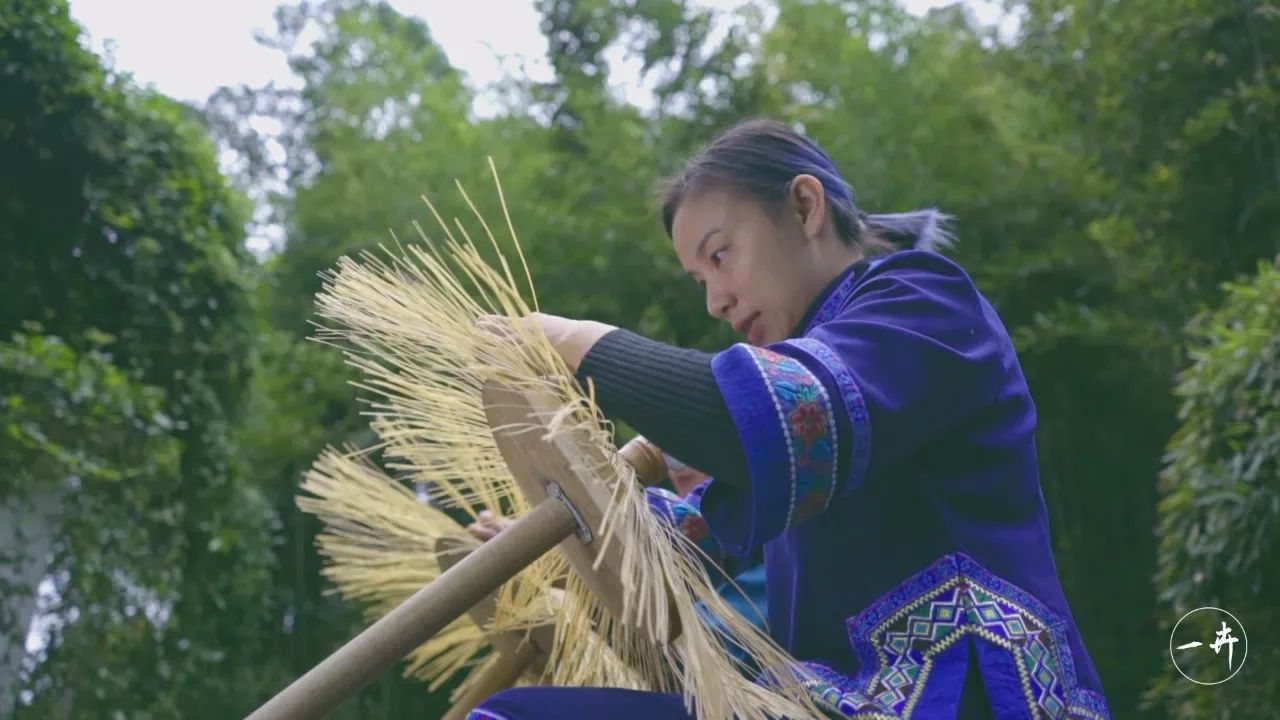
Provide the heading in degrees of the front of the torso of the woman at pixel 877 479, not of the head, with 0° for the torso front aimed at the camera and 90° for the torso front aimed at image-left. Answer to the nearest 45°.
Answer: approximately 90°

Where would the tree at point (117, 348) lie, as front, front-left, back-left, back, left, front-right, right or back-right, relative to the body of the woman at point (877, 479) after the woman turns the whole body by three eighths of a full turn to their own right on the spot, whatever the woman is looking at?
left
